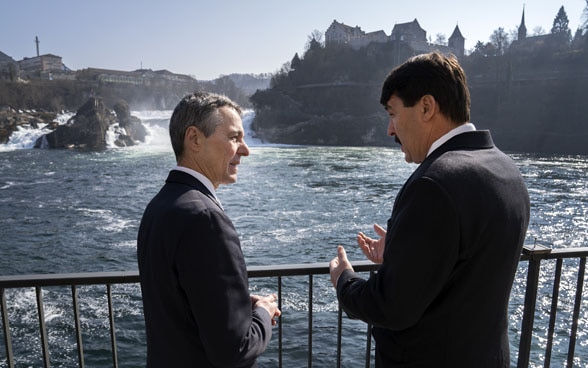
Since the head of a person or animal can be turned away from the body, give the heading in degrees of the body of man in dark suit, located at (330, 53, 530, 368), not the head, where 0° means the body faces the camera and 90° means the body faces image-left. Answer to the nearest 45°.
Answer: approximately 135°

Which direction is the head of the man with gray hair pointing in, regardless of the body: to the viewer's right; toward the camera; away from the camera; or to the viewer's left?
to the viewer's right

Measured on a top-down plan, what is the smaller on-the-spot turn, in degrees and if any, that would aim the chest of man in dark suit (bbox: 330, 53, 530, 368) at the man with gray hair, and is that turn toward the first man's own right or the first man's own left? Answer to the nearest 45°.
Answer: approximately 45° to the first man's own left
